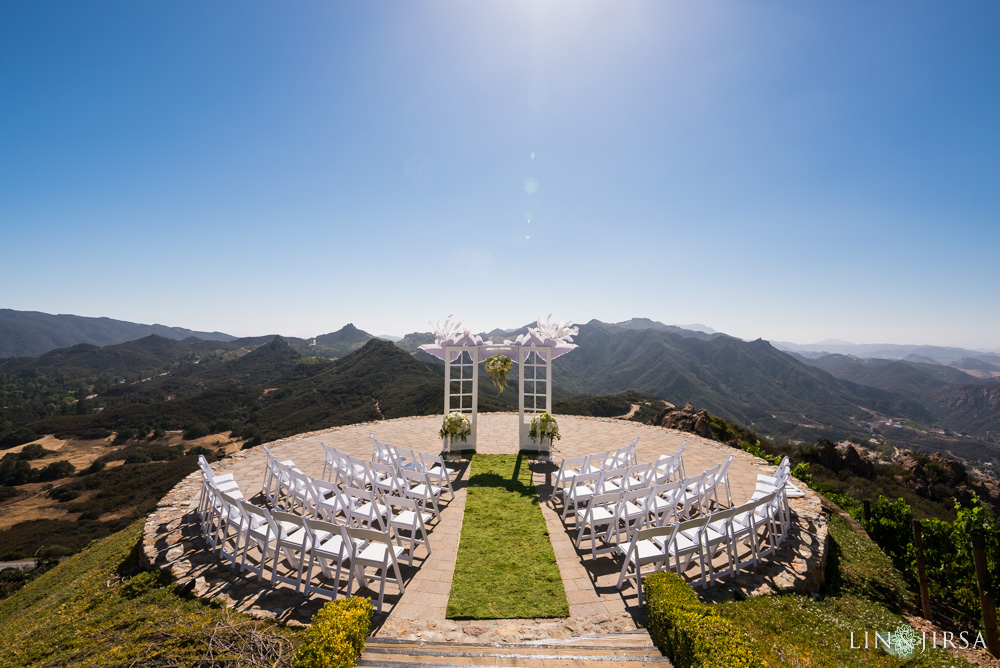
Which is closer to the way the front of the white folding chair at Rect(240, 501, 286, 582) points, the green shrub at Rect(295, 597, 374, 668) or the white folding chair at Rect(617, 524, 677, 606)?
the white folding chair

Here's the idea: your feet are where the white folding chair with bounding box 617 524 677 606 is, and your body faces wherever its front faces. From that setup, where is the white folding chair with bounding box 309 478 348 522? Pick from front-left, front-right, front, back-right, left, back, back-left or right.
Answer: front-left

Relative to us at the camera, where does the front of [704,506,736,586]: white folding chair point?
facing away from the viewer and to the left of the viewer

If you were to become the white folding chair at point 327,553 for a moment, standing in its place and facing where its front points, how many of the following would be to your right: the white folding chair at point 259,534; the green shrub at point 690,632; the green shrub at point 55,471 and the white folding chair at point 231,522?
1

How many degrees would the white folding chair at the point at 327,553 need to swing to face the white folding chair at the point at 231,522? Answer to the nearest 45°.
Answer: approximately 90° to its left

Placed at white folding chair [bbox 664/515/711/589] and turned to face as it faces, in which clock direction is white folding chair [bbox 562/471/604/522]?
white folding chair [bbox 562/471/604/522] is roughly at 12 o'clock from white folding chair [bbox 664/515/711/589].

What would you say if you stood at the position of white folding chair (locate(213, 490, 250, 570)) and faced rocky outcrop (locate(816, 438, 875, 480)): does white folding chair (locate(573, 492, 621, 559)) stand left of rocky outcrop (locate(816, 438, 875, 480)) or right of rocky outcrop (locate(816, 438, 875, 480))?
right

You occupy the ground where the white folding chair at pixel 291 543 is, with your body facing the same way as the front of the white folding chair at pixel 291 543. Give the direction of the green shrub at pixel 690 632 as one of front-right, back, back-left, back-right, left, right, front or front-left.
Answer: right

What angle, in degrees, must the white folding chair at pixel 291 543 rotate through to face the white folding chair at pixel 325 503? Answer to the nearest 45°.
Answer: approximately 45° to its left

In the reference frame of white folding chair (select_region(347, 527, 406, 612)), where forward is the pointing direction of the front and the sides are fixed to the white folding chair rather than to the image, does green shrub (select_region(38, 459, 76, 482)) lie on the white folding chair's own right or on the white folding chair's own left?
on the white folding chair's own left

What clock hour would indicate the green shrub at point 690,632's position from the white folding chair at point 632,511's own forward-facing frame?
The green shrub is roughly at 7 o'clock from the white folding chair.

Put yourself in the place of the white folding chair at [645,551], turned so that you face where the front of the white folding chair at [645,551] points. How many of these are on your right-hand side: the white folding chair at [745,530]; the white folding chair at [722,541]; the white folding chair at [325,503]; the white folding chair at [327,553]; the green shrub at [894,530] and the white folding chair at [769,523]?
4

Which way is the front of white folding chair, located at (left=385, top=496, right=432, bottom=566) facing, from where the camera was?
facing away from the viewer and to the right of the viewer

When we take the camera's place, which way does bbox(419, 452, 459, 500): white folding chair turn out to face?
facing away from the viewer and to the right of the viewer

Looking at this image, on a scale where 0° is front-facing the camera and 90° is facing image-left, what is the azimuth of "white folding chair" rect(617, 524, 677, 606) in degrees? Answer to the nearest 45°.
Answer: approximately 135°

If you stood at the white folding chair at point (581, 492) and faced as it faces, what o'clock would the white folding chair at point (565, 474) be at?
the white folding chair at point (565, 474) is roughly at 1 o'clock from the white folding chair at point (581, 492).
